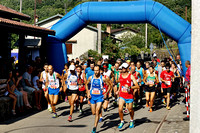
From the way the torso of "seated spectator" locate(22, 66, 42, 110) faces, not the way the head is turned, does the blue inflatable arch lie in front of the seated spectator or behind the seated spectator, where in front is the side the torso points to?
in front

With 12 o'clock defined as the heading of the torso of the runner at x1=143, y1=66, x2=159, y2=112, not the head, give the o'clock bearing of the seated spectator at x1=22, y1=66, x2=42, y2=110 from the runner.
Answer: The seated spectator is roughly at 3 o'clock from the runner.

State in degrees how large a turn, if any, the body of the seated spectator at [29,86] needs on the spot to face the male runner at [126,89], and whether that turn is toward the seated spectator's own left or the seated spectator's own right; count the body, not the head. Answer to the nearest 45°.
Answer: approximately 45° to the seated spectator's own right

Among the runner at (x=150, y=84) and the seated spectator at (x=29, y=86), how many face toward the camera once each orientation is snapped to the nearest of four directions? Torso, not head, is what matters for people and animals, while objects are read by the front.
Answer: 1

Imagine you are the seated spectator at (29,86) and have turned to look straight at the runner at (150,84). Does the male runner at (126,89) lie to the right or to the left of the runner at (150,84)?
right

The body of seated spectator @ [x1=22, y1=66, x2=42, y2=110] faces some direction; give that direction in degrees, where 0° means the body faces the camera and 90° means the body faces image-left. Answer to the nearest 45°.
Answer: approximately 270°

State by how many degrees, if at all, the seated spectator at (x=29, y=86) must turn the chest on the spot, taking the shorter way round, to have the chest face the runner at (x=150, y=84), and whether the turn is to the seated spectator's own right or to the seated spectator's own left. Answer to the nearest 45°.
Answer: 0° — they already face them
